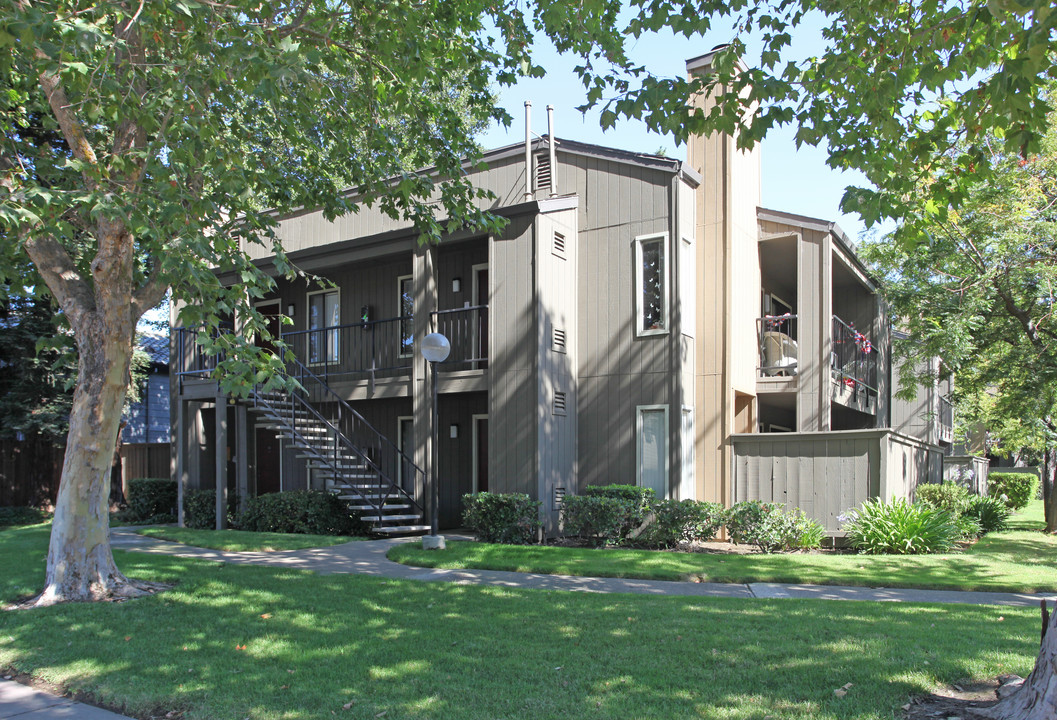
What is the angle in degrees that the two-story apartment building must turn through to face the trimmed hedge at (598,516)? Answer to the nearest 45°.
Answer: approximately 45° to its left

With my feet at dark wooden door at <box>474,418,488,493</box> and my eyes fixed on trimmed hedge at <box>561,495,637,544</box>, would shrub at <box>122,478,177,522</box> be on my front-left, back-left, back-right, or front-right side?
back-right

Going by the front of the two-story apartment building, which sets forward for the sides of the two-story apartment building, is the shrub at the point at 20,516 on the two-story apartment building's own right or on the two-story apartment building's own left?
on the two-story apartment building's own right

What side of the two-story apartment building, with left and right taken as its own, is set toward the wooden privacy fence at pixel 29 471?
right

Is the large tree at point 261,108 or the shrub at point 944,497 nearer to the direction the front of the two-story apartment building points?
the large tree

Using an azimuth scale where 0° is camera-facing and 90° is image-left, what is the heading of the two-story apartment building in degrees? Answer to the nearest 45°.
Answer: approximately 45°
